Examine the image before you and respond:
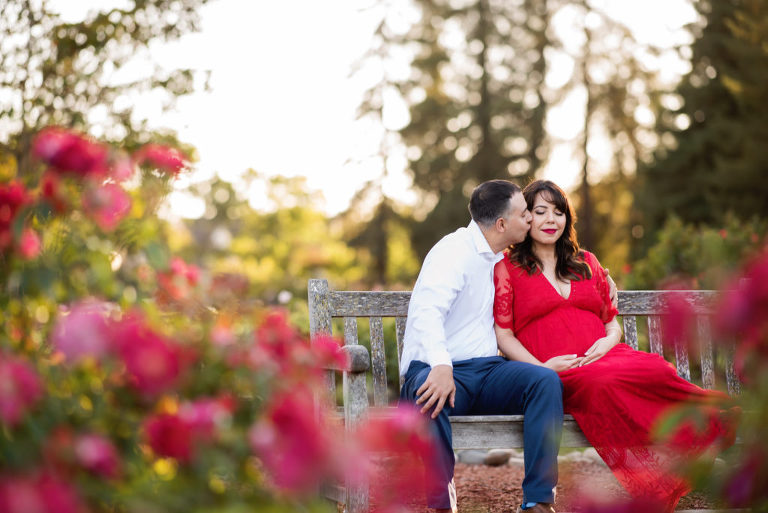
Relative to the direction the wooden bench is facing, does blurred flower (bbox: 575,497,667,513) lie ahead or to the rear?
ahead

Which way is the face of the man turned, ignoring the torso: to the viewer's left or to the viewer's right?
to the viewer's right

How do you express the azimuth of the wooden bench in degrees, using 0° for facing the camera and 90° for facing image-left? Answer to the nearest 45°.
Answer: approximately 0°

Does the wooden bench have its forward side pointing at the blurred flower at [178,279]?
yes

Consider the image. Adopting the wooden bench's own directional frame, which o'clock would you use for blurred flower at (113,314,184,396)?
The blurred flower is roughly at 12 o'clock from the wooden bench.

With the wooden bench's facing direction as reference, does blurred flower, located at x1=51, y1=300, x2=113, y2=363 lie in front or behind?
in front

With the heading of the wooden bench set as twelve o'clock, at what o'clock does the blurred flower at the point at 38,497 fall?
The blurred flower is roughly at 12 o'clock from the wooden bench.

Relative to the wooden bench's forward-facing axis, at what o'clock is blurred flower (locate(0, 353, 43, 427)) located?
The blurred flower is roughly at 12 o'clock from the wooden bench.

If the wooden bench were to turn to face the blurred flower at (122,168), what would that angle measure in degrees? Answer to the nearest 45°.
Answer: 0° — it already faces it

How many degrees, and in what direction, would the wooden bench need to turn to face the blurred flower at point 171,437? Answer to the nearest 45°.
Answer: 0° — it already faces it

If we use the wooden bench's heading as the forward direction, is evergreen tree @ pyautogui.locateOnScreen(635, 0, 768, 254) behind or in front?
behind
